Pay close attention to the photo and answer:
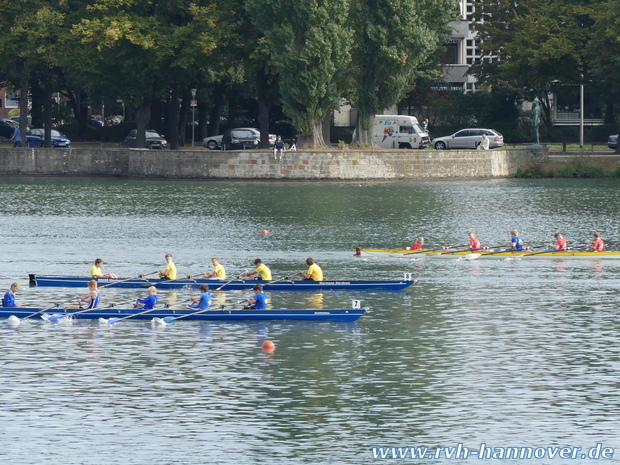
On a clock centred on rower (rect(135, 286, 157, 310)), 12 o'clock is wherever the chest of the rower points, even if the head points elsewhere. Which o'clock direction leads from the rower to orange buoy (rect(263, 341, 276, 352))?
The orange buoy is roughly at 8 o'clock from the rower.

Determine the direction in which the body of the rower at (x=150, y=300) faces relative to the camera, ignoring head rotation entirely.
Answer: to the viewer's left

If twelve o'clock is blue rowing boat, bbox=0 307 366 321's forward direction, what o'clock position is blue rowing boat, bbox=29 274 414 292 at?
blue rowing boat, bbox=29 274 414 292 is roughly at 9 o'clock from blue rowing boat, bbox=0 307 366 321.

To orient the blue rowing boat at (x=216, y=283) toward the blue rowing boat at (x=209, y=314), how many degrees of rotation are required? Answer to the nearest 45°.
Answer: approximately 90° to its right

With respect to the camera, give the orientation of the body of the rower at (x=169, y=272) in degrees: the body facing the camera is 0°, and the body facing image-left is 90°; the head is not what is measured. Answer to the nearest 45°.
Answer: approximately 90°

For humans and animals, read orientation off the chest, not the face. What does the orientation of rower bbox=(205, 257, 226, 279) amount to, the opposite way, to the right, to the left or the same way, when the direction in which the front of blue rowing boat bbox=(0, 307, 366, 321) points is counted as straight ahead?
the opposite way

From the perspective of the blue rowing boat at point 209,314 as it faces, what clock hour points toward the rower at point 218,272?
The rower is roughly at 9 o'clock from the blue rowing boat.

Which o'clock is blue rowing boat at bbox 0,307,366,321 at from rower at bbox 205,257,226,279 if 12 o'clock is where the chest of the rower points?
The blue rowing boat is roughly at 9 o'clock from the rower.

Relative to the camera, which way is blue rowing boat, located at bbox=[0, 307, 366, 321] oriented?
to the viewer's right

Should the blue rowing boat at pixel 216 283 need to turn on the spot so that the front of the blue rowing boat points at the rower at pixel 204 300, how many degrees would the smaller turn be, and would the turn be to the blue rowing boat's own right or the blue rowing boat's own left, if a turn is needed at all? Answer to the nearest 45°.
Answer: approximately 90° to the blue rowing boat's own right

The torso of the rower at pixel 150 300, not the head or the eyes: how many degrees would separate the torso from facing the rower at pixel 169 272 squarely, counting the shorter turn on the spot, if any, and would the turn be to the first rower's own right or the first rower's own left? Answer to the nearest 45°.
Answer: approximately 90° to the first rower's own right

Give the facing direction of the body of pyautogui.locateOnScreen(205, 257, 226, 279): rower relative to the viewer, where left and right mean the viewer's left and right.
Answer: facing to the left of the viewer

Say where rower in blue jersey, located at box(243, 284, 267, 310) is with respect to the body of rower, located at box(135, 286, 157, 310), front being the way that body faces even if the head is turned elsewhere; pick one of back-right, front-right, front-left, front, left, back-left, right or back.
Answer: back
